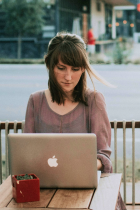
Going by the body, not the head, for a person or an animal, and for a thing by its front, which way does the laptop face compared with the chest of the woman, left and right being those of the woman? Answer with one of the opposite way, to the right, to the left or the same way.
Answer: the opposite way

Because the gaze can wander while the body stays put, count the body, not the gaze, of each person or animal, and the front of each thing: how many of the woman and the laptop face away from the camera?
1

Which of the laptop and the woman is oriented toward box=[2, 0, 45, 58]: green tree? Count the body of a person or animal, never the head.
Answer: the laptop

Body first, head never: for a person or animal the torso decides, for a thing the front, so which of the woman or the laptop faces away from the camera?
the laptop

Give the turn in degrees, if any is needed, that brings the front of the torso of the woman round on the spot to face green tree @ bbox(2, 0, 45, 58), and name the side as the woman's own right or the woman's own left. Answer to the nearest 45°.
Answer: approximately 180°

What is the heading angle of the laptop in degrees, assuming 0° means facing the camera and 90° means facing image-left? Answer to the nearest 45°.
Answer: approximately 180°

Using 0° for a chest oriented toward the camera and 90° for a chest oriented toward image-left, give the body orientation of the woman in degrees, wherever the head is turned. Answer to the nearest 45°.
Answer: approximately 0°

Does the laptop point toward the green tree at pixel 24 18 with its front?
yes

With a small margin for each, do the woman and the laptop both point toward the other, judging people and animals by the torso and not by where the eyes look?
yes
